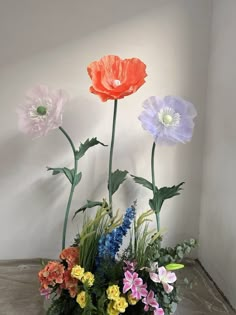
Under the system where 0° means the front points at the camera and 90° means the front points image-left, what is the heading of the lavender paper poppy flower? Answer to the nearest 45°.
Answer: approximately 0°
